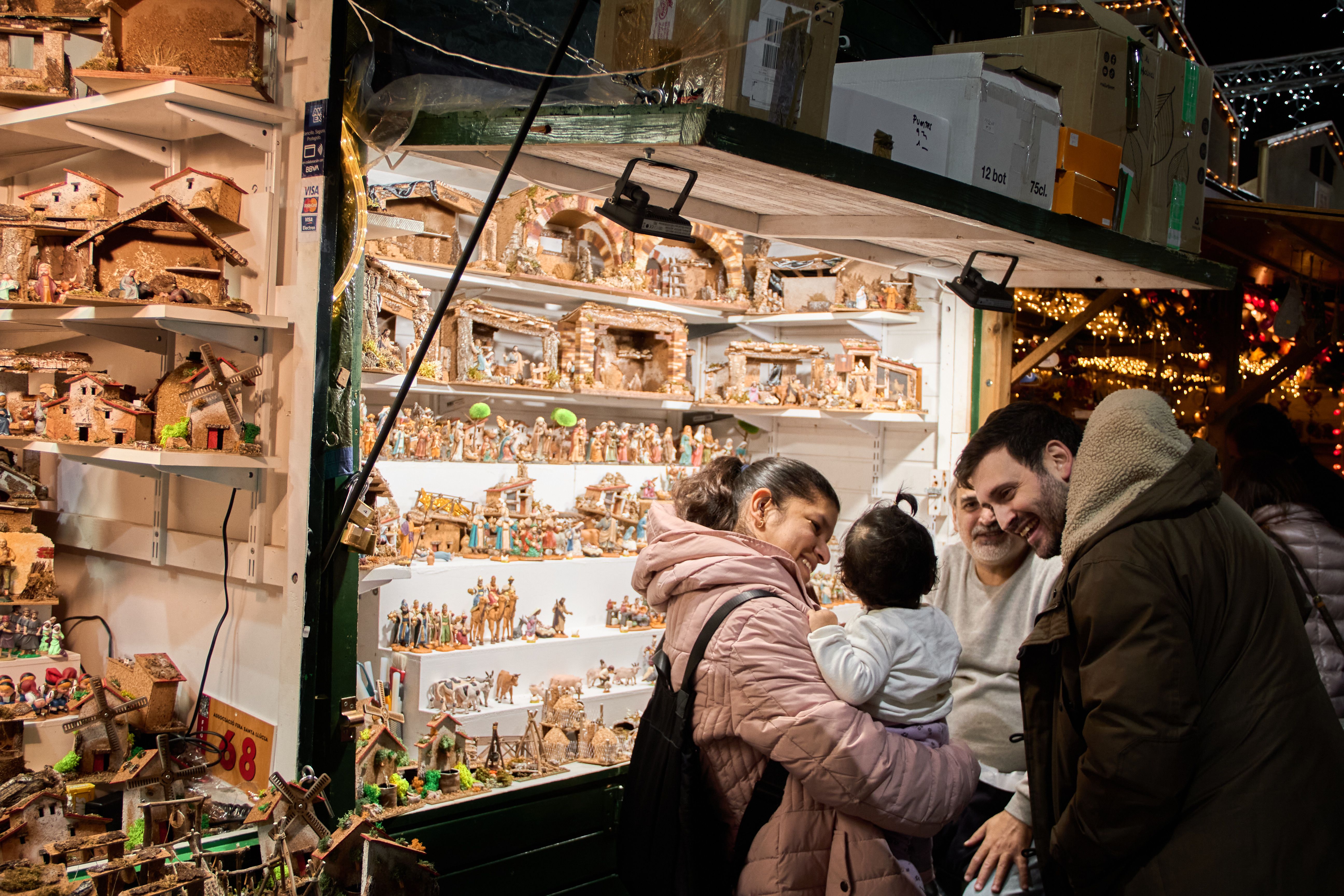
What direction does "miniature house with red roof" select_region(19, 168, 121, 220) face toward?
toward the camera

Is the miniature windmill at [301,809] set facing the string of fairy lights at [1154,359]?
no

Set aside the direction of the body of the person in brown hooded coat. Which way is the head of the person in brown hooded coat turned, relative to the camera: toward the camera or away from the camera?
toward the camera

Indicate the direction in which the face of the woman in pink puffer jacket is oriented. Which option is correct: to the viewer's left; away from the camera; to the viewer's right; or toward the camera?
to the viewer's right

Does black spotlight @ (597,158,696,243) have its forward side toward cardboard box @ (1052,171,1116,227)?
no

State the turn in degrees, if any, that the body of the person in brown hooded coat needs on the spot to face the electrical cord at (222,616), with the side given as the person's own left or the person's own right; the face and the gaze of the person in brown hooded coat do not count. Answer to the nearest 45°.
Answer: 0° — they already face it

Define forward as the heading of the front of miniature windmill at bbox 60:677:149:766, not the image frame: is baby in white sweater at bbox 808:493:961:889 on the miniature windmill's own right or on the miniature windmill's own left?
on the miniature windmill's own left

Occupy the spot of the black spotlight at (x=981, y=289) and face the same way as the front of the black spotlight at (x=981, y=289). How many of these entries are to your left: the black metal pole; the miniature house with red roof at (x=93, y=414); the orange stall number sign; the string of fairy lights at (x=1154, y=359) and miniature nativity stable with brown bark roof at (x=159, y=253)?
4

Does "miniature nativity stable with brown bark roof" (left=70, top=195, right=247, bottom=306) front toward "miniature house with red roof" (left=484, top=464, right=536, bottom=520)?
no

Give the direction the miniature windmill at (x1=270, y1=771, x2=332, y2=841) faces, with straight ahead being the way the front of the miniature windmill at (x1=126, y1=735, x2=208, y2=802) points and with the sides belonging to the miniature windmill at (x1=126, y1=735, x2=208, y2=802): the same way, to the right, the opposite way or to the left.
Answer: the same way

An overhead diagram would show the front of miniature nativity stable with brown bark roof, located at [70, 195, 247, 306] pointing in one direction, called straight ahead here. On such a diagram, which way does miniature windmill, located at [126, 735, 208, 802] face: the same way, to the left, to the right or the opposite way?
the same way
